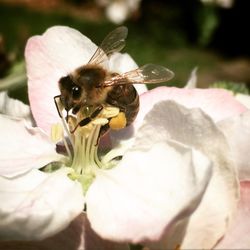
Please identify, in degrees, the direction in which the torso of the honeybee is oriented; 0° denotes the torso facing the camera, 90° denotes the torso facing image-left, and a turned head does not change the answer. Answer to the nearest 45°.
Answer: approximately 45°
